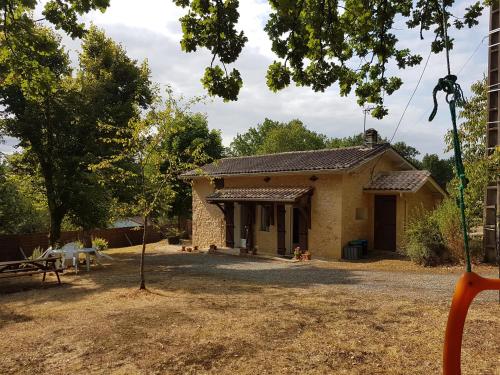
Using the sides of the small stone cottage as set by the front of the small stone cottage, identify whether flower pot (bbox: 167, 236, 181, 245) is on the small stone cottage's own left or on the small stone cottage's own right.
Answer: on the small stone cottage's own right

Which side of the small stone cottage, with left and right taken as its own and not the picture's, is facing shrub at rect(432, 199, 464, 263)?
left

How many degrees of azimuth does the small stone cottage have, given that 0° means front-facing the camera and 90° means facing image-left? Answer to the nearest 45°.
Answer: approximately 45°
